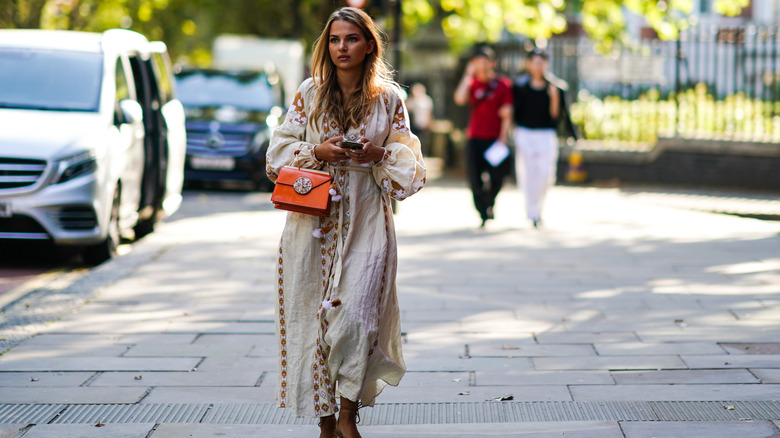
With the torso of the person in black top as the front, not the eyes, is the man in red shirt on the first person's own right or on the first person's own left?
on the first person's own right

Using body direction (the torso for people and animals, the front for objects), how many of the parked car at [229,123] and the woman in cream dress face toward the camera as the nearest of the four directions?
2

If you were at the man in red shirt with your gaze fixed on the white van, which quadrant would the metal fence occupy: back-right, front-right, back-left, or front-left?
back-right

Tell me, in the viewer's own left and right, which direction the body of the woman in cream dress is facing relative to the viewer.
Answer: facing the viewer

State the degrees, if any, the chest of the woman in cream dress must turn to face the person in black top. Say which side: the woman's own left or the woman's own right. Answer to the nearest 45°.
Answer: approximately 180°

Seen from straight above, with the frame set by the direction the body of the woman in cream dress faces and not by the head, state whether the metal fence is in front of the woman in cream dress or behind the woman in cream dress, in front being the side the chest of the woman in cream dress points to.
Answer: behind

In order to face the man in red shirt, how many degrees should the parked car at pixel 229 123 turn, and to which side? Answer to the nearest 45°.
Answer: approximately 45° to its left

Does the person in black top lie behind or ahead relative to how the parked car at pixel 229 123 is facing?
ahead

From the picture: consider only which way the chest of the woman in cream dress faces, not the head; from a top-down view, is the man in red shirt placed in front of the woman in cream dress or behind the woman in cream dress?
behind

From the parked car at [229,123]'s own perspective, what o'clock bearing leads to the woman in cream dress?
The woman in cream dress is roughly at 12 o'clock from the parked car.

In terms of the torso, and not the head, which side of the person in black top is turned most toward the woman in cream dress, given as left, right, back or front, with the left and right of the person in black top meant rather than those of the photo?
front
